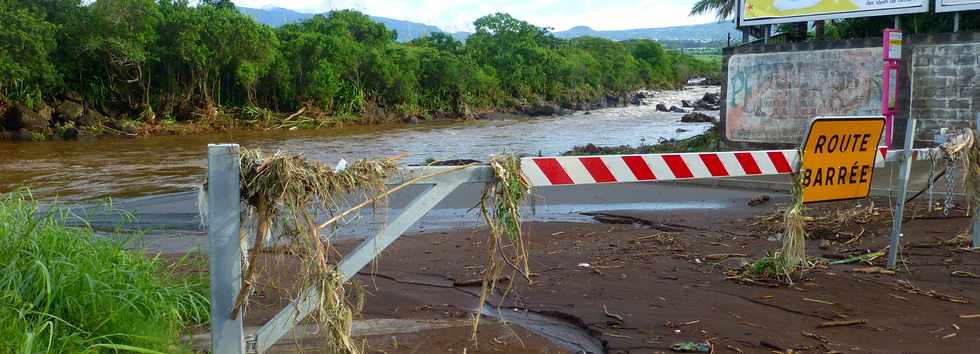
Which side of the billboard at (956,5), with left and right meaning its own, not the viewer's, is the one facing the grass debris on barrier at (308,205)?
front

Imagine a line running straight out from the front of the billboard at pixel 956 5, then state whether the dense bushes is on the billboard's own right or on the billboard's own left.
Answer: on the billboard's own right

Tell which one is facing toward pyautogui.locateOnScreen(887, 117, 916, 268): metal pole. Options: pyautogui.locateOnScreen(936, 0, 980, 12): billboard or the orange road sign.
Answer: the billboard

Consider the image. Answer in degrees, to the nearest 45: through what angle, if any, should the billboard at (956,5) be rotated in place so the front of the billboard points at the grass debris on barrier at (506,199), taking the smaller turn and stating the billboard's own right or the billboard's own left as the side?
0° — it already faces it

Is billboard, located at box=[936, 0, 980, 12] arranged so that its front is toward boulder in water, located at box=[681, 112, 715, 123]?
no

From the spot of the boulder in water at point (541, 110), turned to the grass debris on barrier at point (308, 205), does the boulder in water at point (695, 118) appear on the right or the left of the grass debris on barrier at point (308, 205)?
left

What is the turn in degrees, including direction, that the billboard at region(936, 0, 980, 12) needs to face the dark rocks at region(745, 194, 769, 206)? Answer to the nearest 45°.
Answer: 0° — it already faces it

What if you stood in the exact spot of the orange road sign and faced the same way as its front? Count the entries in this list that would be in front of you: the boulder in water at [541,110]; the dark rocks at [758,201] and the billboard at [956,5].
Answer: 0

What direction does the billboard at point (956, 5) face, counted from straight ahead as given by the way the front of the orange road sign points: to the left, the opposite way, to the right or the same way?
the same way

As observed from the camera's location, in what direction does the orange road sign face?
facing the viewer

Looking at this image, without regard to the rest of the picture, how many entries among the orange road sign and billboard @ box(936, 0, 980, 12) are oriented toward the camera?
2

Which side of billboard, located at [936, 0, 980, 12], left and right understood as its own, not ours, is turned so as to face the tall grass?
front

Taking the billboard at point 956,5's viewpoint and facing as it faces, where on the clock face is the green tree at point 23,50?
The green tree is roughly at 3 o'clock from the billboard.

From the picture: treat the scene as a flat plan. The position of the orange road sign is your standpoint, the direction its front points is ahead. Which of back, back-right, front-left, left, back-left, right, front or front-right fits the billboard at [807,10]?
back

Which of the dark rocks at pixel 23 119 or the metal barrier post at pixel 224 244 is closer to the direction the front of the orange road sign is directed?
the metal barrier post

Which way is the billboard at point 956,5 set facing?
toward the camera

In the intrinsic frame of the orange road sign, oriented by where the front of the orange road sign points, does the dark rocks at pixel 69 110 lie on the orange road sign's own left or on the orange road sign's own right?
on the orange road sign's own right

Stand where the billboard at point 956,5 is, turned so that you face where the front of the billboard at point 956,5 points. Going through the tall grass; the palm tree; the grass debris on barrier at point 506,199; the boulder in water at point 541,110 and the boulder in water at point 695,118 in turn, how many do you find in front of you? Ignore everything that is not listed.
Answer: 2
